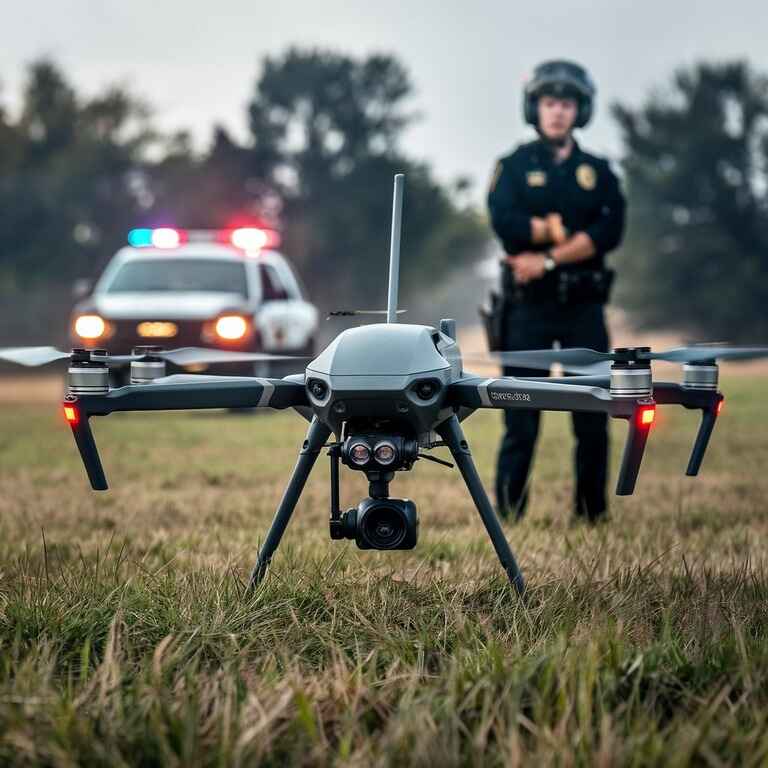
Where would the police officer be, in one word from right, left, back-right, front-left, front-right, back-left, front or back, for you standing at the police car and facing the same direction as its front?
front-left

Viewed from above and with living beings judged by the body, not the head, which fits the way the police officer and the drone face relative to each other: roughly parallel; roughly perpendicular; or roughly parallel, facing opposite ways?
roughly parallel

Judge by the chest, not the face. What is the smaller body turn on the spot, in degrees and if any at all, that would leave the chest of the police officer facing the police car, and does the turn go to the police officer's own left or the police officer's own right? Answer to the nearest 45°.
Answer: approximately 135° to the police officer's own right

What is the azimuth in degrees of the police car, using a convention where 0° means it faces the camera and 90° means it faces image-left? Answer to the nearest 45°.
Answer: approximately 45°

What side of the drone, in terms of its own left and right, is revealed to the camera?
front

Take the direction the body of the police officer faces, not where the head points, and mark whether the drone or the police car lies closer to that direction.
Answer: the drone

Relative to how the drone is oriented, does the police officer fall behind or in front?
behind

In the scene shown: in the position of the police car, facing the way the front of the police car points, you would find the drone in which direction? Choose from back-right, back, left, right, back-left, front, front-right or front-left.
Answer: front-left

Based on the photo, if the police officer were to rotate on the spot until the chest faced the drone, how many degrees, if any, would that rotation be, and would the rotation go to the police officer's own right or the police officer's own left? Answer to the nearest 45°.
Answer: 0° — they already face it

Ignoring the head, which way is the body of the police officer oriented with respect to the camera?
toward the camera

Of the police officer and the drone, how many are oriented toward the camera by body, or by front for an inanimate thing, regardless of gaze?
2
